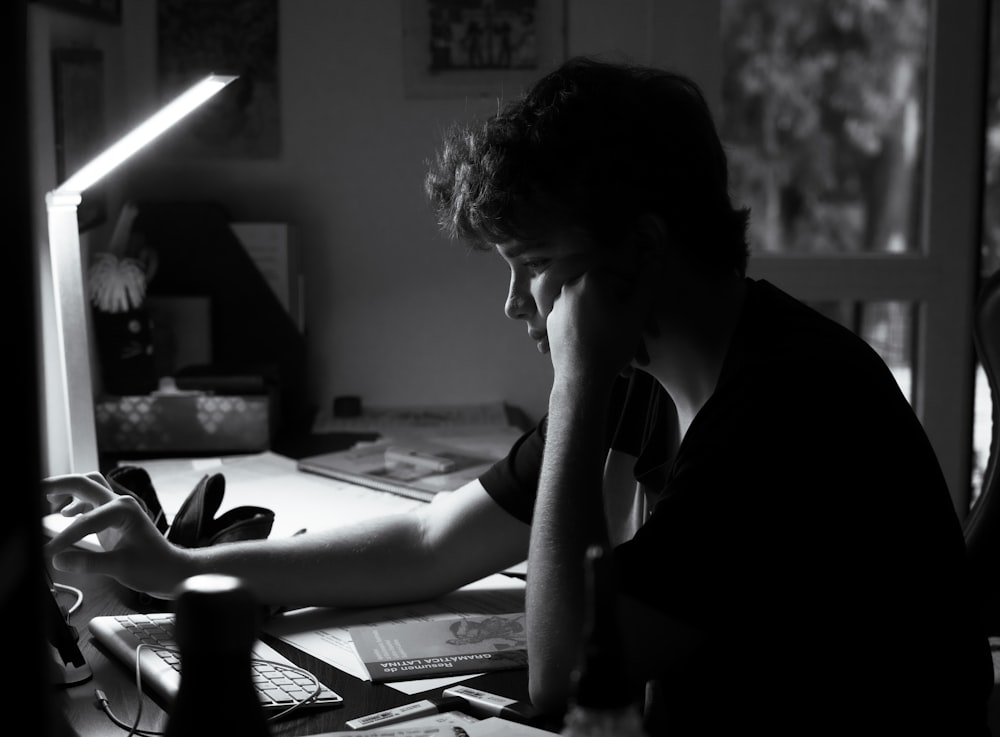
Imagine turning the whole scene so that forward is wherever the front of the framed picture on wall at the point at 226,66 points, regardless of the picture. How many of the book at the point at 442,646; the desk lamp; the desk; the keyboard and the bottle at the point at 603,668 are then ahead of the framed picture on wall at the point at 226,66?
5

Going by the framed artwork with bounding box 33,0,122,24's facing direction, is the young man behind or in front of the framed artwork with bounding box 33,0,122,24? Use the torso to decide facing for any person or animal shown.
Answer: in front

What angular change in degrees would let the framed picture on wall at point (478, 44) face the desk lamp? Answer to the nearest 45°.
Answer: approximately 45° to its right

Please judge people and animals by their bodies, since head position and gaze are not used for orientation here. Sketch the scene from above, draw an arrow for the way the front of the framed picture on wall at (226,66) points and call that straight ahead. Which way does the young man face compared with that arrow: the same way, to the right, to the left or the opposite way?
to the right

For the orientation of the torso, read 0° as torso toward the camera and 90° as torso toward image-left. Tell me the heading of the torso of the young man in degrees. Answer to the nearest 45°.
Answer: approximately 90°

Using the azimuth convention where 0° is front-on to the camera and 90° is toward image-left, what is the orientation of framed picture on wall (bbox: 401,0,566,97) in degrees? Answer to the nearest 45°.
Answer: approximately 0°

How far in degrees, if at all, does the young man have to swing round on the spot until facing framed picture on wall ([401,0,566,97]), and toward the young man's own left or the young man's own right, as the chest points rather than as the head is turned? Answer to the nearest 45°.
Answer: approximately 90° to the young man's own right

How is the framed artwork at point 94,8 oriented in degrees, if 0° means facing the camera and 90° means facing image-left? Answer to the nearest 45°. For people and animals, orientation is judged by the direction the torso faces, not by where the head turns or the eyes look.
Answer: approximately 315°

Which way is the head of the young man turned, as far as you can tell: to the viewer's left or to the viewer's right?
to the viewer's left

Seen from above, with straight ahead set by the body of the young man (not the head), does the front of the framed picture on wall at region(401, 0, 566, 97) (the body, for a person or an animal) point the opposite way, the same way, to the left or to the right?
to the left
